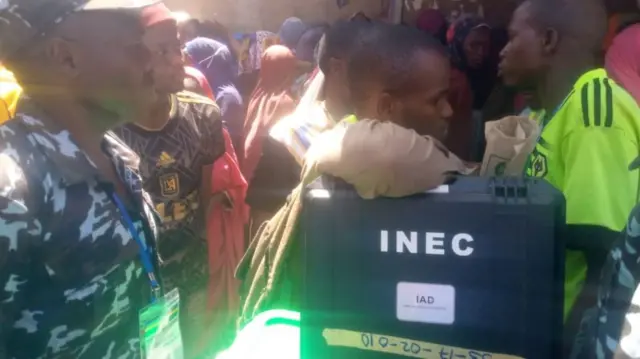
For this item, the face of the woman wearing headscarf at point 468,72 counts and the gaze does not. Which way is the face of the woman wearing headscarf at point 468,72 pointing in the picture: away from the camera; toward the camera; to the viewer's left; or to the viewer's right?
toward the camera

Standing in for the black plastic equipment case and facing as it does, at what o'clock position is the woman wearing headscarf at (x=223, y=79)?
The woman wearing headscarf is roughly at 5 o'clock from the black plastic equipment case.

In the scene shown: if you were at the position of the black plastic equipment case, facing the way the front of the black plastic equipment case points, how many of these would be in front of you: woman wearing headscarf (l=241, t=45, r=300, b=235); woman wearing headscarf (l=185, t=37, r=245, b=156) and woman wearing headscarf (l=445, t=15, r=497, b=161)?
0

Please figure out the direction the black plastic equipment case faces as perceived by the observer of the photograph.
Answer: facing the viewer

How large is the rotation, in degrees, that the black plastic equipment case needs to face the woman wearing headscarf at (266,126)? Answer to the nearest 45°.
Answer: approximately 135° to its right

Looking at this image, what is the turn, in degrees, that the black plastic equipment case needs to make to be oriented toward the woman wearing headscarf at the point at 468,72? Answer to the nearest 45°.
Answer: approximately 180°
